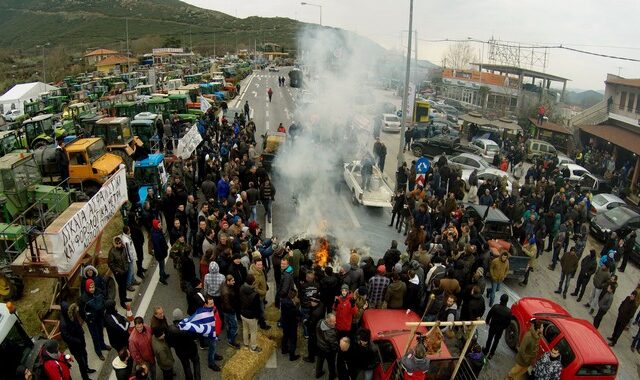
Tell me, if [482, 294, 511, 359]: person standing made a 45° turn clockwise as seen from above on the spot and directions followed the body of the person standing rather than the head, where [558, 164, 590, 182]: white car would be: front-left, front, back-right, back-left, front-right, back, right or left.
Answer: front-left

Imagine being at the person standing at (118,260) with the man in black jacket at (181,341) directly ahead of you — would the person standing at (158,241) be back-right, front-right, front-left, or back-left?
back-left

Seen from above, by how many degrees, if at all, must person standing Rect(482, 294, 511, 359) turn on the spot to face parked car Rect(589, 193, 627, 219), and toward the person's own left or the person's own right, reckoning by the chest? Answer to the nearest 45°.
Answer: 0° — they already face it

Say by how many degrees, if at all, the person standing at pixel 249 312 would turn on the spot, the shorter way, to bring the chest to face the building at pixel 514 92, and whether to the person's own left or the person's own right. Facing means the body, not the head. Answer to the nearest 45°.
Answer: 0° — they already face it

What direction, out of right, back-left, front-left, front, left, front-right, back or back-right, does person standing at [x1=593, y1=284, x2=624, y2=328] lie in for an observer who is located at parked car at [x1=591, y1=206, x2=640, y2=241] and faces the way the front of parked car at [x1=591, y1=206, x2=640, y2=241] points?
front-left

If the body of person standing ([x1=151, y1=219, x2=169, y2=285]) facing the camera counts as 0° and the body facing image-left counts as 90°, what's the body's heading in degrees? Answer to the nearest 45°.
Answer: approximately 270°

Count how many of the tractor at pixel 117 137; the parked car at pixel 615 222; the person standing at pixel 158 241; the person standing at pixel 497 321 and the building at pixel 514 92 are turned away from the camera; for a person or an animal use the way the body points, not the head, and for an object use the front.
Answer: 1

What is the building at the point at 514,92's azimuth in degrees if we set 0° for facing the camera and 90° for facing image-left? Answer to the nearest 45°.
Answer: approximately 45°

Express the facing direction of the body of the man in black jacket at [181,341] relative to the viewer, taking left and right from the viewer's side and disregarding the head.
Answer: facing away from the viewer and to the right of the viewer

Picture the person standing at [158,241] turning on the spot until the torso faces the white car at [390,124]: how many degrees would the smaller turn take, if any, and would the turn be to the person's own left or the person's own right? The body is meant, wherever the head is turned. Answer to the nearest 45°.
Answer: approximately 45° to the person's own left

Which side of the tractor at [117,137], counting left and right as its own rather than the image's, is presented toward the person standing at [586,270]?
front

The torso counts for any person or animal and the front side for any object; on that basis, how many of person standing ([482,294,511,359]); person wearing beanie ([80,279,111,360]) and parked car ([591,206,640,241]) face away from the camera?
1
